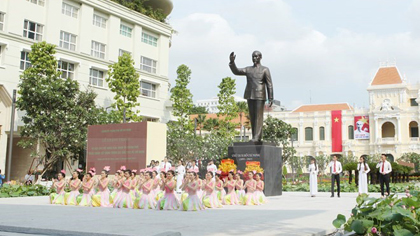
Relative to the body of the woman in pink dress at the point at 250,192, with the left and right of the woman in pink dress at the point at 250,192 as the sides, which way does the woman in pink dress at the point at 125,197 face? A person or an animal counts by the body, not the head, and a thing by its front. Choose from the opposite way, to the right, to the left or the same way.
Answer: the same way

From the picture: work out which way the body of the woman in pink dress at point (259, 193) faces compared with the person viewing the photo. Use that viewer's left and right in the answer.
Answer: facing the viewer and to the left of the viewer

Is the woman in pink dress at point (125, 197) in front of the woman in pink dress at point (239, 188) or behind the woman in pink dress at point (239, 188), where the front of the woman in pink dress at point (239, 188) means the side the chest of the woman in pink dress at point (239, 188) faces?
in front

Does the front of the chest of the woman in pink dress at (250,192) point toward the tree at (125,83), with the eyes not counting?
no

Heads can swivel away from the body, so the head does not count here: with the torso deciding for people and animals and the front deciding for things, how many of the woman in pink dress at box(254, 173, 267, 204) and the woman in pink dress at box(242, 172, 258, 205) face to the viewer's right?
0

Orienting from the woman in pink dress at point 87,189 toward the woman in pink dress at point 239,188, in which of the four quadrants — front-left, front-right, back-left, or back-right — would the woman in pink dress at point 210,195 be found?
front-right

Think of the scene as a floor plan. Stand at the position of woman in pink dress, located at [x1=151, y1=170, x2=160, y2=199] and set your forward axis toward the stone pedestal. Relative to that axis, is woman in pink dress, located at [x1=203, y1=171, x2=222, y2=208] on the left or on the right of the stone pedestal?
right

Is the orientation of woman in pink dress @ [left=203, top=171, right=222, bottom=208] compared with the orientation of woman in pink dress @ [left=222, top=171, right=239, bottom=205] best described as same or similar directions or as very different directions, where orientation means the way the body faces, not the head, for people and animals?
same or similar directions

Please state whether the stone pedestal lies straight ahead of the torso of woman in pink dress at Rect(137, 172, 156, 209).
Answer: no

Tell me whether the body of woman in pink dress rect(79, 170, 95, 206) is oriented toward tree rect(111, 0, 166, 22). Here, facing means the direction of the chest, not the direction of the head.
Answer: no

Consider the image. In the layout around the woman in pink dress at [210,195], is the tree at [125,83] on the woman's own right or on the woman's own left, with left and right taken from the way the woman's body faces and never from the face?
on the woman's own right

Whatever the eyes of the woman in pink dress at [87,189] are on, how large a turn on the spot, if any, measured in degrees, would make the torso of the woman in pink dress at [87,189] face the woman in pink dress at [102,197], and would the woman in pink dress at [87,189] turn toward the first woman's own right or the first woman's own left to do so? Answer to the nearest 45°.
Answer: approximately 90° to the first woman's own left

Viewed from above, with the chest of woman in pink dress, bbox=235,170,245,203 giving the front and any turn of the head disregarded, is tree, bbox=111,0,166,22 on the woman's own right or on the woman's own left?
on the woman's own right

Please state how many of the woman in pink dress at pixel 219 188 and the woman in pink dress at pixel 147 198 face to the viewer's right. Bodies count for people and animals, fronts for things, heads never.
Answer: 0

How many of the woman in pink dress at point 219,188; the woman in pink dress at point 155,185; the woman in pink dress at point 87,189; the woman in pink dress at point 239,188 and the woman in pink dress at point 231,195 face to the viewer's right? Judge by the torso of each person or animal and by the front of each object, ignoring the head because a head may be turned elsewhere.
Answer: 0

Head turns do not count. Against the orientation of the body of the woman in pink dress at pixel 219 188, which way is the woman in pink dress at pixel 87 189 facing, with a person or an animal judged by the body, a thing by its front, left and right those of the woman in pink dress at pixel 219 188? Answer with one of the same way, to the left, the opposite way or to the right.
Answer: the same way
